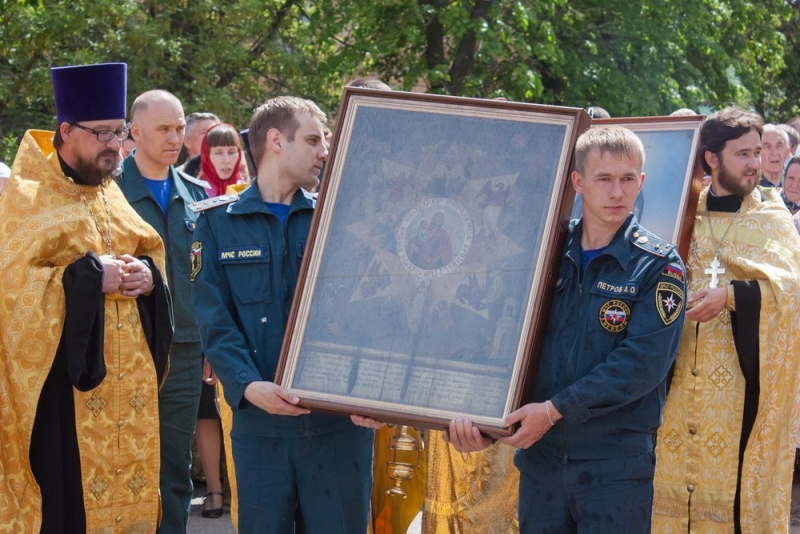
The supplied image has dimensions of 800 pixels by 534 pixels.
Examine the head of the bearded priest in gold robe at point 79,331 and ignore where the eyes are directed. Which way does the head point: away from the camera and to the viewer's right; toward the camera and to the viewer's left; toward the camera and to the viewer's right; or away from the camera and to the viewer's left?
toward the camera and to the viewer's right

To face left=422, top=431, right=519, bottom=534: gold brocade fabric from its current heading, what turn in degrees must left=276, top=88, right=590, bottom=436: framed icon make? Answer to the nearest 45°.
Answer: approximately 180°

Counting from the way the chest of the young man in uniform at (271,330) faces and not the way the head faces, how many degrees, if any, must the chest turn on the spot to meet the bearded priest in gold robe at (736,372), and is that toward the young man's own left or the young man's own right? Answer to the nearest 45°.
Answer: approximately 45° to the young man's own left

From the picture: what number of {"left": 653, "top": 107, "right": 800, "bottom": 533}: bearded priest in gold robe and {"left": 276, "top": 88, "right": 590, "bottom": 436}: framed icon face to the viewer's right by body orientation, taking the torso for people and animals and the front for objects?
0

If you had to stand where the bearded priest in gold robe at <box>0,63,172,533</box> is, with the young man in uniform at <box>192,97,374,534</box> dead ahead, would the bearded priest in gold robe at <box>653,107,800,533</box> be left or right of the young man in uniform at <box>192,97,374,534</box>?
left

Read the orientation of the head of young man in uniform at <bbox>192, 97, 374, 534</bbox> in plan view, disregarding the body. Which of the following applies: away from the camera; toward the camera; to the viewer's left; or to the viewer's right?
to the viewer's right

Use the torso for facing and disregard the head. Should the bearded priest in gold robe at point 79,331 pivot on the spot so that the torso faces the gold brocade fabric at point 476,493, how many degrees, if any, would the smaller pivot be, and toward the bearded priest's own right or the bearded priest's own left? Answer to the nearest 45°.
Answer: approximately 45° to the bearded priest's own left

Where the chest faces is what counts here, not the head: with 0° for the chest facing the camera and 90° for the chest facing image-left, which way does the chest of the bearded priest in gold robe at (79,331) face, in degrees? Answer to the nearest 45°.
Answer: approximately 315°

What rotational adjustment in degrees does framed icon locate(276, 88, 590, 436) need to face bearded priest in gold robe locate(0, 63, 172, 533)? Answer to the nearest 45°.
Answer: approximately 135° to its right

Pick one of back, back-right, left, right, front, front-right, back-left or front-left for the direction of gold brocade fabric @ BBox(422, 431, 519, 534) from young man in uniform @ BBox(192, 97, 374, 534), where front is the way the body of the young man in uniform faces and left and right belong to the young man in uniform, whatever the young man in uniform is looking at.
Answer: left

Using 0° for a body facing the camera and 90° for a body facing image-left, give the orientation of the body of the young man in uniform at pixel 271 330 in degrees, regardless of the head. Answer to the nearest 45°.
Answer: approximately 315°

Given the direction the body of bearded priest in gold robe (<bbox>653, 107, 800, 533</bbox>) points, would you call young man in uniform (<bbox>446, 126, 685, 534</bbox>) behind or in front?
in front
